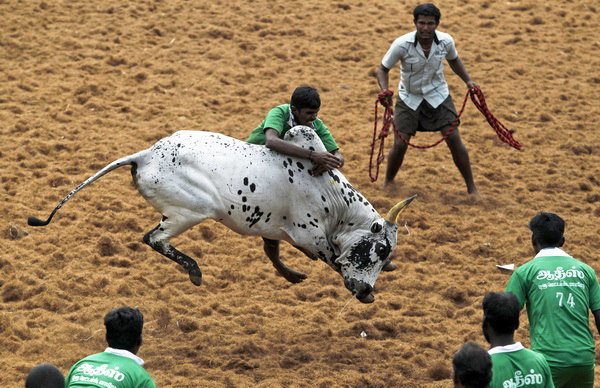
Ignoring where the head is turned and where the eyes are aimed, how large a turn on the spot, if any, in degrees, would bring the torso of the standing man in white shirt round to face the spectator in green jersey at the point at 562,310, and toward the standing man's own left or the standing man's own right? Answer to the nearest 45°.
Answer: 0° — they already face them

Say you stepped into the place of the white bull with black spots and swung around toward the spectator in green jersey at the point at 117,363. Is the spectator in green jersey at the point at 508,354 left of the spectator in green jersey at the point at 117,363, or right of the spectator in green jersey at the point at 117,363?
left

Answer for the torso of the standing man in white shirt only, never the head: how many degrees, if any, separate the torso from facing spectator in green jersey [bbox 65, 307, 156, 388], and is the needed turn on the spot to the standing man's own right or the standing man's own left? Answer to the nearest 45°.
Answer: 0° — they already face them

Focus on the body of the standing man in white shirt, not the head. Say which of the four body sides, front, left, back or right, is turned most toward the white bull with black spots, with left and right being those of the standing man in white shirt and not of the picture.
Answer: front

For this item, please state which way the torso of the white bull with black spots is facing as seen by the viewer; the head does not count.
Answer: to the viewer's right

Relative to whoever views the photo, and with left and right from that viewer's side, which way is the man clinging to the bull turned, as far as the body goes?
facing the viewer and to the right of the viewer

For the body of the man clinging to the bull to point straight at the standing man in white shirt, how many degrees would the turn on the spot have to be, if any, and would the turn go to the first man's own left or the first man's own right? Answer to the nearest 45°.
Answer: approximately 90° to the first man's own left

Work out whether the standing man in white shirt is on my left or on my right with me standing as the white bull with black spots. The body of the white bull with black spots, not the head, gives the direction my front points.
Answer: on my left

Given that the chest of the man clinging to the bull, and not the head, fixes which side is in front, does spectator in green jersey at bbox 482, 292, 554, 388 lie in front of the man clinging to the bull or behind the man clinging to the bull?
in front

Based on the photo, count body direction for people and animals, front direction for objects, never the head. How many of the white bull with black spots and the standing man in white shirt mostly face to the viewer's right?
1

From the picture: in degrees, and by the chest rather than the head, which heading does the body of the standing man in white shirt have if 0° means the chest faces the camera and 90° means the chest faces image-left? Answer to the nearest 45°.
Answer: approximately 0°

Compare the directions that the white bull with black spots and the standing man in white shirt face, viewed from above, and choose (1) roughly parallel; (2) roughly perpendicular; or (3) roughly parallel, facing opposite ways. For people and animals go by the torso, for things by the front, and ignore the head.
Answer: roughly perpendicular
